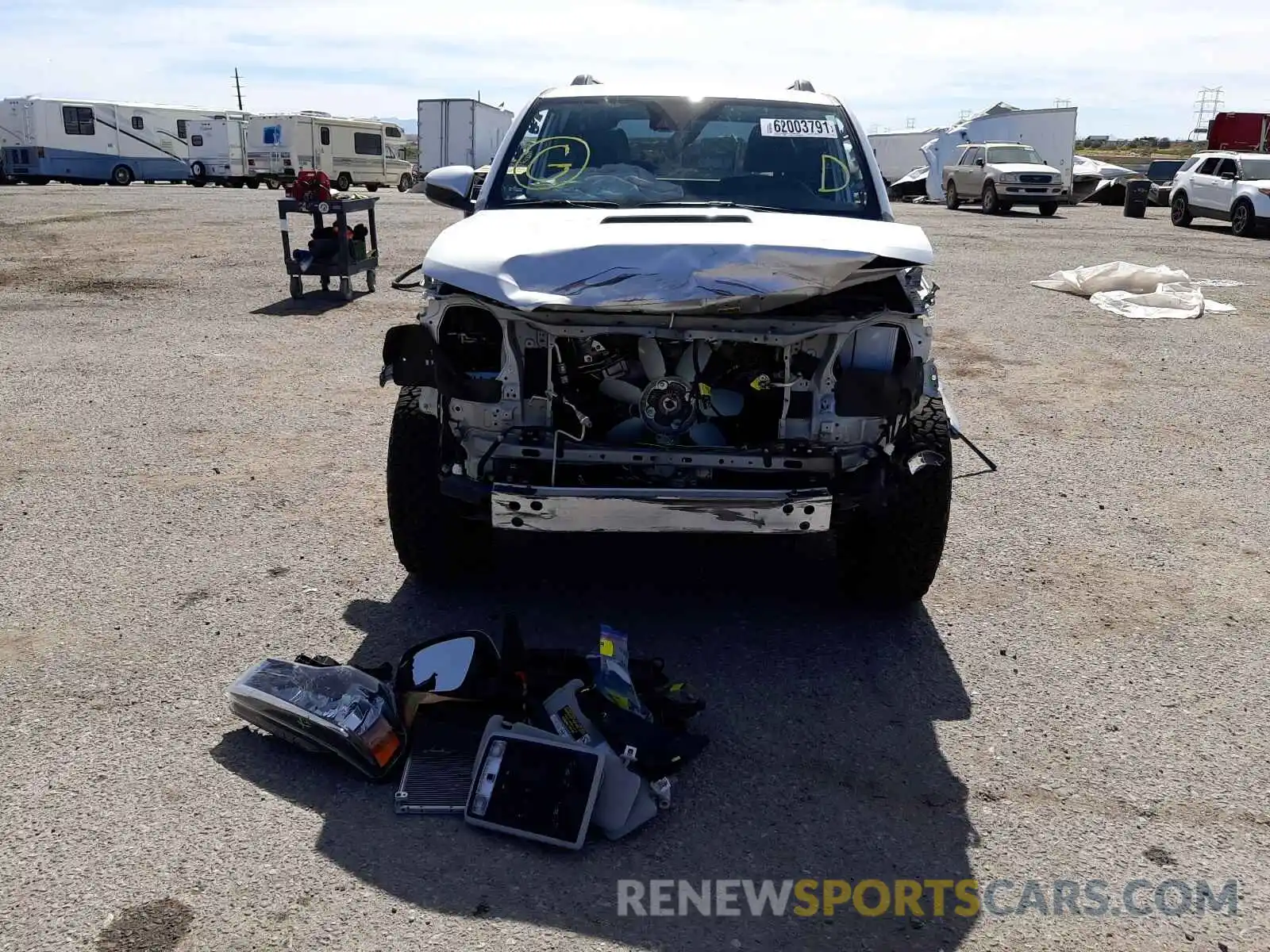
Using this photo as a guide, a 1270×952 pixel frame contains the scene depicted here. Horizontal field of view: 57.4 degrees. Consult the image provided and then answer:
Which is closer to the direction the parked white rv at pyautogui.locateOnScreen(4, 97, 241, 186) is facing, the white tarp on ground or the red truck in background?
the red truck in background

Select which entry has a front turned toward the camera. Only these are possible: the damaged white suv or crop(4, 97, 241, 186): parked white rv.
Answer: the damaged white suv

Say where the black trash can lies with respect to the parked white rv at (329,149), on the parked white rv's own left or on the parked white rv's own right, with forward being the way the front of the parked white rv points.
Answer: on the parked white rv's own right

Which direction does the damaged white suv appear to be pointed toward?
toward the camera

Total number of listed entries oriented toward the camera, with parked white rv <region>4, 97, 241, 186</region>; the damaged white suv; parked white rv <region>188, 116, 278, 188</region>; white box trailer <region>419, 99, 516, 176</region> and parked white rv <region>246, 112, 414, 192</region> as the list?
1

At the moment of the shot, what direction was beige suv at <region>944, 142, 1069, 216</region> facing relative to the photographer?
facing the viewer and to the right of the viewer

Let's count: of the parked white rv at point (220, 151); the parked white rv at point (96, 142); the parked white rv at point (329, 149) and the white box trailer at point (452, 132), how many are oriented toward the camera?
0

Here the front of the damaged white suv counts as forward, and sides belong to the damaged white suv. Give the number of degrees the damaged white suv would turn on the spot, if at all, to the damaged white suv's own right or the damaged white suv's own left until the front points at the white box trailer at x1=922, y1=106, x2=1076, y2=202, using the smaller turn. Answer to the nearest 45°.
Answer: approximately 180°

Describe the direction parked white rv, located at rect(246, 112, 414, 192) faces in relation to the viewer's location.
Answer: facing away from the viewer and to the right of the viewer

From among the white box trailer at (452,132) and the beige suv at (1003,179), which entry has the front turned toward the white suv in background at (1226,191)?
the beige suv

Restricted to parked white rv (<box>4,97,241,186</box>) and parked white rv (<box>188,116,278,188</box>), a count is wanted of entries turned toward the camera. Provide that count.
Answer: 0

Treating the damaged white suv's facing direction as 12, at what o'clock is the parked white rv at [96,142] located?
The parked white rv is roughly at 5 o'clock from the damaged white suv.

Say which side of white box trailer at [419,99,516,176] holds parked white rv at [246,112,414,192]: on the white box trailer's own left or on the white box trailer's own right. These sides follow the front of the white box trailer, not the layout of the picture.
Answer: on the white box trailer's own left

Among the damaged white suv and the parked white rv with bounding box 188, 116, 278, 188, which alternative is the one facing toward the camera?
the damaged white suv

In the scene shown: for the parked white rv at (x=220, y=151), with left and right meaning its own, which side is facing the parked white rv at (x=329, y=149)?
right
